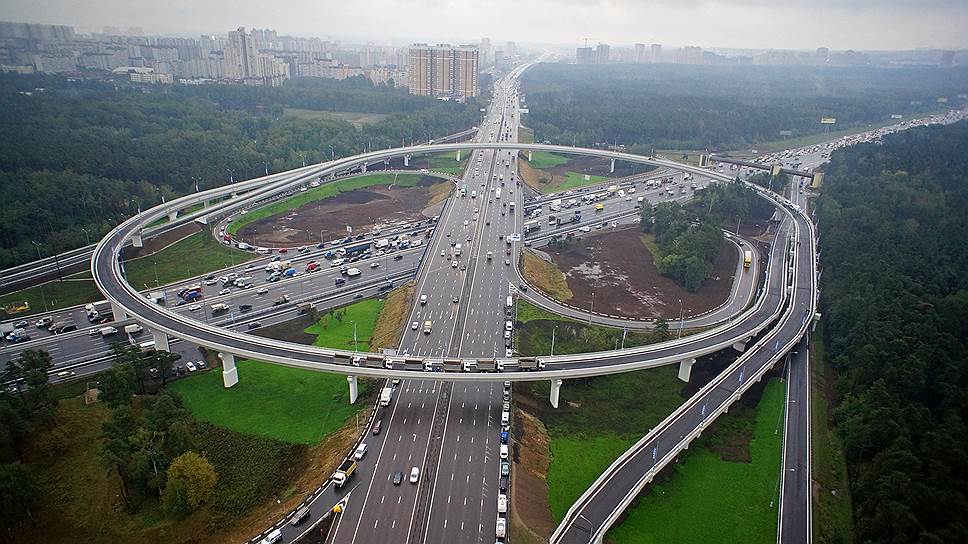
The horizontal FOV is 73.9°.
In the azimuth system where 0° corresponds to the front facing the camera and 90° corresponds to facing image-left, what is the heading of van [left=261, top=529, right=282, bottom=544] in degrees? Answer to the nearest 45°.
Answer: approximately 45°

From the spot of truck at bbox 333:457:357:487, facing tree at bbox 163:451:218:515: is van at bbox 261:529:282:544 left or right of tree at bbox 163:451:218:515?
left

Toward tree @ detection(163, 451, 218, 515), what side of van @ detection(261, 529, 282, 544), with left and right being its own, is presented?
right

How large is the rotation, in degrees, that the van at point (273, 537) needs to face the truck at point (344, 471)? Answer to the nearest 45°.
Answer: approximately 180°

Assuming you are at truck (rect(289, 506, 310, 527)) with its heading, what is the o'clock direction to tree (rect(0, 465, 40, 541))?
The tree is roughly at 2 o'clock from the truck.

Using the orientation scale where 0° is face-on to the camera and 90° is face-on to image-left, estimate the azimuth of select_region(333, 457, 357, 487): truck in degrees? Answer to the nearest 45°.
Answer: approximately 45°

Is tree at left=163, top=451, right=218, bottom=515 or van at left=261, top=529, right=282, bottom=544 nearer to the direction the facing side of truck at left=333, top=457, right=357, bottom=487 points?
the van

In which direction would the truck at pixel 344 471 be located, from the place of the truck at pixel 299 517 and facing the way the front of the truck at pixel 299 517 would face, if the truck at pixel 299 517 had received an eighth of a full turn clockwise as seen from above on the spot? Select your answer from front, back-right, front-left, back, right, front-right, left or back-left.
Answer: back-right

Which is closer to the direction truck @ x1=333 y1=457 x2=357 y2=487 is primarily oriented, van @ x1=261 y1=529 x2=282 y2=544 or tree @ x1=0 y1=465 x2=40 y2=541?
the van

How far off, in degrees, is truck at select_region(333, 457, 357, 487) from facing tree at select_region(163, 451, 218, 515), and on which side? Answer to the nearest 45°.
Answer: approximately 45° to its right

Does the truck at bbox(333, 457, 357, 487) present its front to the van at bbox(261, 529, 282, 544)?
yes

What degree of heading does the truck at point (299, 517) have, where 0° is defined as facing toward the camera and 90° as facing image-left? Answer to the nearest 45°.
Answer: approximately 45°
